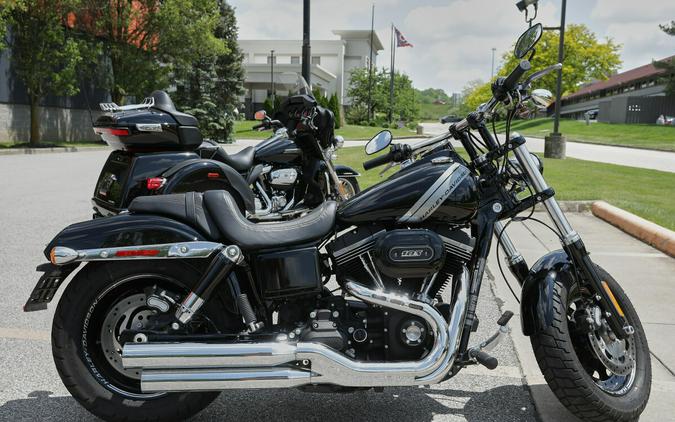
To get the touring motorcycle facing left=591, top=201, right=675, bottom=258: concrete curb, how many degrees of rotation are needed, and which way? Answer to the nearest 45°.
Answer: approximately 45° to its right

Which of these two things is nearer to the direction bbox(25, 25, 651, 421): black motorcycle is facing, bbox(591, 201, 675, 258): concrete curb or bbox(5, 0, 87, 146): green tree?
the concrete curb

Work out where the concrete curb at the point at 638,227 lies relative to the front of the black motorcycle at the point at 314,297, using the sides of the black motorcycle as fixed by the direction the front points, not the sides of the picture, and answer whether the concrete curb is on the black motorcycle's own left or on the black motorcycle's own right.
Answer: on the black motorcycle's own left

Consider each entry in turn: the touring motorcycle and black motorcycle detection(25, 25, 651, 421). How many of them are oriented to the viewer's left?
0

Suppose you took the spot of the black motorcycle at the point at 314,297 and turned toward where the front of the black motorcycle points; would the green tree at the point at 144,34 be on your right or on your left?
on your left

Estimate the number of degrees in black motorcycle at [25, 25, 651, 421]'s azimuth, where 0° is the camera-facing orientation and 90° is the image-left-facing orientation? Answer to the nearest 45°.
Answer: approximately 270°

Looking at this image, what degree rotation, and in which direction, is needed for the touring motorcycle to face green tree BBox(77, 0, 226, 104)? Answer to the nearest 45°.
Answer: approximately 45° to its left

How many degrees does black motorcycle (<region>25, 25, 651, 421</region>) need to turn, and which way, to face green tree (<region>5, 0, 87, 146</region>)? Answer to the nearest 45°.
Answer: approximately 135° to its left

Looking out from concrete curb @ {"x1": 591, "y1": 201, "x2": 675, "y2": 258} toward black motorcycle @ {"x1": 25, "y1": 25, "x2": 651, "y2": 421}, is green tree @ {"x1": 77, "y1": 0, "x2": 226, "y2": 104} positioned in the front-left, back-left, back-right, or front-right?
back-right

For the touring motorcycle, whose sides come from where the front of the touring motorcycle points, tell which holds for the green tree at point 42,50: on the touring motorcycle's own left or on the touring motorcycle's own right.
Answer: on the touring motorcycle's own left

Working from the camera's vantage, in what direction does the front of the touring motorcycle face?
facing away from the viewer and to the right of the viewer
